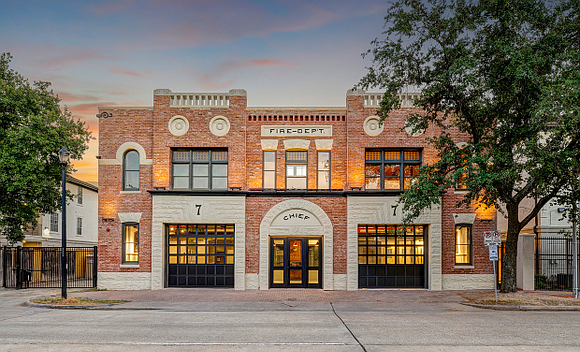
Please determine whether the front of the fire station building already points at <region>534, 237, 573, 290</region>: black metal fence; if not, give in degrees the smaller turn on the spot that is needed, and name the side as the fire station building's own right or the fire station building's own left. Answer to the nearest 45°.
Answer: approximately 90° to the fire station building's own left

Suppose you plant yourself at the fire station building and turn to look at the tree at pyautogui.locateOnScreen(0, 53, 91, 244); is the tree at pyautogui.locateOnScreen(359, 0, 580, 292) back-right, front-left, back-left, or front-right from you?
back-left

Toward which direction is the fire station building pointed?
toward the camera

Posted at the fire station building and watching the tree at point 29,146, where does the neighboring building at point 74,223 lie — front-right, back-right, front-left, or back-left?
front-right

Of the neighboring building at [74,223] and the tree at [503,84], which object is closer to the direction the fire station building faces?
the tree

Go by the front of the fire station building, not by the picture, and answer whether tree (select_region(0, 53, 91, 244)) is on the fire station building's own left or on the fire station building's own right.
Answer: on the fire station building's own right
